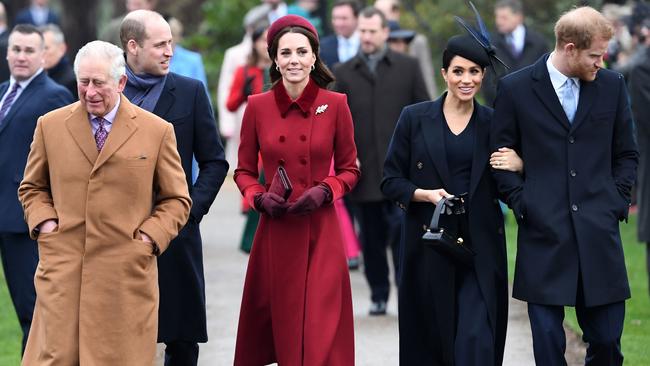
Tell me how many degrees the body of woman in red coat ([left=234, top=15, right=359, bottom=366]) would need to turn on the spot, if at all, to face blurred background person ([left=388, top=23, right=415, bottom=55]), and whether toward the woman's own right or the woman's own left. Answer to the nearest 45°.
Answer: approximately 180°

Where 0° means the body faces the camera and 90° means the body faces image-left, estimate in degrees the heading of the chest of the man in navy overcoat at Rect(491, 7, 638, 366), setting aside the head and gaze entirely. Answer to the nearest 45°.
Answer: approximately 0°

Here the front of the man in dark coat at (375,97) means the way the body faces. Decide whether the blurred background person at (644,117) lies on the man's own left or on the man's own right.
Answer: on the man's own left

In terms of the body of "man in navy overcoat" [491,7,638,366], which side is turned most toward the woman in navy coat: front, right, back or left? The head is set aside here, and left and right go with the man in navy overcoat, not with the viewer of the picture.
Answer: right

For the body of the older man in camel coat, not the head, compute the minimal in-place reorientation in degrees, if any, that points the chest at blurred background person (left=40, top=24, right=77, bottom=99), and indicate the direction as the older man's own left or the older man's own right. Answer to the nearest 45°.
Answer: approximately 180°

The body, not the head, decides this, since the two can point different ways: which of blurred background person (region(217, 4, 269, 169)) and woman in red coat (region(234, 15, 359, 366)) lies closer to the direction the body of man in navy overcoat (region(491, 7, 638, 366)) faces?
the woman in red coat

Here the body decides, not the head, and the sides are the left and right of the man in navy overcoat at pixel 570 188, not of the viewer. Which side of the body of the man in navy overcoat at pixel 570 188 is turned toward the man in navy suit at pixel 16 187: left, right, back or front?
right

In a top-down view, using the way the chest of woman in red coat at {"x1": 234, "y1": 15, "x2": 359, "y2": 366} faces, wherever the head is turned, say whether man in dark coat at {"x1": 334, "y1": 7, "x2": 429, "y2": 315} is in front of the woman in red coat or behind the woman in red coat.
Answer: behind
